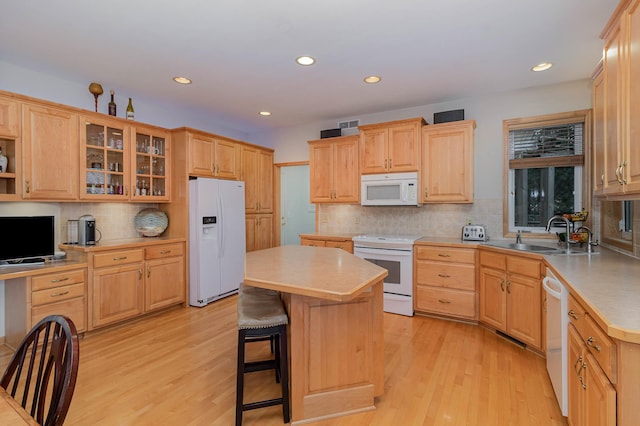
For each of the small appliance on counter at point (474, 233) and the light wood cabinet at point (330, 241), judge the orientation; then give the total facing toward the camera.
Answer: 2

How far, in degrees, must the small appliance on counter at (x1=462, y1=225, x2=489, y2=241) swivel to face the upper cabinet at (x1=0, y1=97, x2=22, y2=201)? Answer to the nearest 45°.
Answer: approximately 45° to its right

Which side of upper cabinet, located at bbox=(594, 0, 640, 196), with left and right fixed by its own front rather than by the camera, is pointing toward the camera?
left

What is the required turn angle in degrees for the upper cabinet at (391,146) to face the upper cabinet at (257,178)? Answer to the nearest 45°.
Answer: approximately 45° to its right

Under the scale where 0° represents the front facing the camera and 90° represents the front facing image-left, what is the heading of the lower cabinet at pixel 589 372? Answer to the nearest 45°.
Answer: approximately 90°

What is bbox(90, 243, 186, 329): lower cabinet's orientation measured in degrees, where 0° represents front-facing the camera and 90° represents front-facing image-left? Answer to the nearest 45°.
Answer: approximately 315°

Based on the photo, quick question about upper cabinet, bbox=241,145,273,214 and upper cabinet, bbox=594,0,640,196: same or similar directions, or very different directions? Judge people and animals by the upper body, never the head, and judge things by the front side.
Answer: very different directions

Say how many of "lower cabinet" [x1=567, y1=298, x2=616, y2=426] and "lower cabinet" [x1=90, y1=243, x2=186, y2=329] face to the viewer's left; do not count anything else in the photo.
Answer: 1

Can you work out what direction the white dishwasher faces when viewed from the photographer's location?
facing to the left of the viewer
